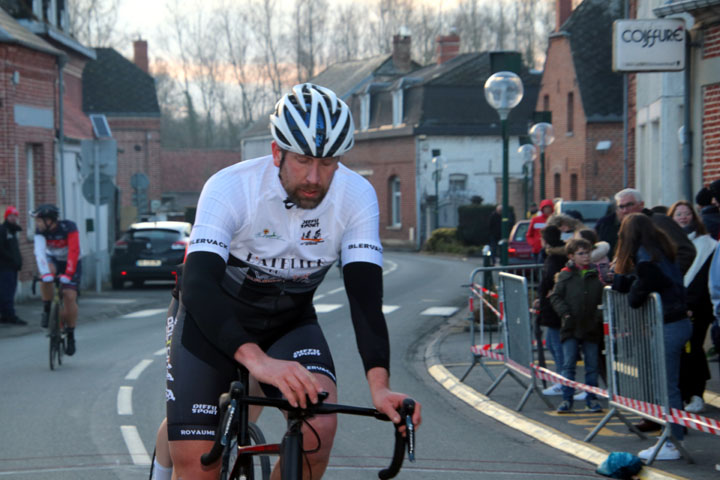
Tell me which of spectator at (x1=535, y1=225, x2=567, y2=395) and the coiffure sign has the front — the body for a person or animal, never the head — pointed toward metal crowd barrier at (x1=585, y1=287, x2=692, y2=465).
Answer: the coiffure sign

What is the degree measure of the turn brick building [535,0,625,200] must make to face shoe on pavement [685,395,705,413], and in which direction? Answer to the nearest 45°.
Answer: approximately 45° to its left

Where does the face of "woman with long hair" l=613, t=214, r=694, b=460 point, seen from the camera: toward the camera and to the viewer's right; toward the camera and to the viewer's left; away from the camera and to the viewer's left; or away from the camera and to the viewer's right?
away from the camera and to the viewer's left

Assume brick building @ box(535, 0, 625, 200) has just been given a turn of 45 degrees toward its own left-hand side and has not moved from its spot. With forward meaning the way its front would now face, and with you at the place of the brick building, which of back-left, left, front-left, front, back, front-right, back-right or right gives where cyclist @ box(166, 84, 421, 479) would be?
front

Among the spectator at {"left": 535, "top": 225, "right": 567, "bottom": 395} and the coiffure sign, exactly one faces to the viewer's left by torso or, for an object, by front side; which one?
the spectator

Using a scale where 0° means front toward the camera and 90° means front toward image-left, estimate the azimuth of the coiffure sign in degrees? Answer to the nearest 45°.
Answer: approximately 0°

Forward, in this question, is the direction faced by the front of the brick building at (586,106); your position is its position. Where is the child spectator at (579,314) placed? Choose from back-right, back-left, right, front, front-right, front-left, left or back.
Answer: front-left

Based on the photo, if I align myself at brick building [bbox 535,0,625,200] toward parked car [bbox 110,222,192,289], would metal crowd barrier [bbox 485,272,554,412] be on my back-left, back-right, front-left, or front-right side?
front-left

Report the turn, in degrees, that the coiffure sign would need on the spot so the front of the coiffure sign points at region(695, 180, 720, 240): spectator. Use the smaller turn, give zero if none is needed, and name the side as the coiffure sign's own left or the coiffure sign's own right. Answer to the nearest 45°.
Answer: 0° — it already faces them

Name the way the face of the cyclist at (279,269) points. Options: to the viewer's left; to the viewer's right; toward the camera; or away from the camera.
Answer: toward the camera

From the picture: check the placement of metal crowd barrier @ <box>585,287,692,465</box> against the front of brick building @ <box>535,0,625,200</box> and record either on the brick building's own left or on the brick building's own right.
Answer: on the brick building's own left
